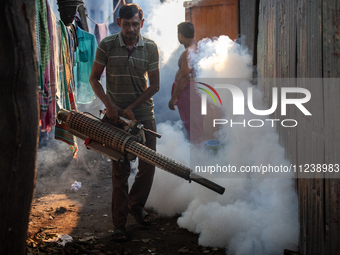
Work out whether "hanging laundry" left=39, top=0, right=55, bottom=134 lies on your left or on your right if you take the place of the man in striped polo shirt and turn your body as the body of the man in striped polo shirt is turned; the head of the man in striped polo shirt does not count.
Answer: on your right

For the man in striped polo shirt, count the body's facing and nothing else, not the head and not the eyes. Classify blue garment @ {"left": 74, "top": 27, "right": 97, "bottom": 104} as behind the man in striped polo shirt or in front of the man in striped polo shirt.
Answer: behind

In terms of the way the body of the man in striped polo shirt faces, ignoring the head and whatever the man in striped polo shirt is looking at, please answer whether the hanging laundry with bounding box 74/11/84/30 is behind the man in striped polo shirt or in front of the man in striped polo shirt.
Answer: behind

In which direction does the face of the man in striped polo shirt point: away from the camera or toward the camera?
toward the camera

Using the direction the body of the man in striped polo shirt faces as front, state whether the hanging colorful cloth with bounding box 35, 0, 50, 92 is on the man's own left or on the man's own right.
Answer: on the man's own right

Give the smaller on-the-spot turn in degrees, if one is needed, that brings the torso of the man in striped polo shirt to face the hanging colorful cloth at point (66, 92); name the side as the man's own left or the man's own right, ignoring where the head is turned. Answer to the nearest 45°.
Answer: approximately 135° to the man's own right

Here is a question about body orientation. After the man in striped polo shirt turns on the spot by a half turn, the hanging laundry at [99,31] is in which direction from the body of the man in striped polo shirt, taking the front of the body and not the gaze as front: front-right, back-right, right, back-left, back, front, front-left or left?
front

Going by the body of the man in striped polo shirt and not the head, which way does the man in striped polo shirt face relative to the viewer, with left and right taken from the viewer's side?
facing the viewer
